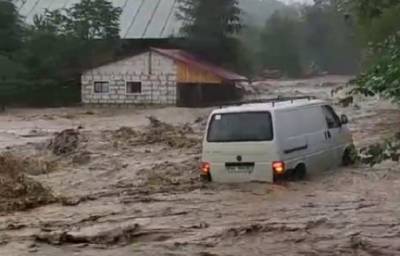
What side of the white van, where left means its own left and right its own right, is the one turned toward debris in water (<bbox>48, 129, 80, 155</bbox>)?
left

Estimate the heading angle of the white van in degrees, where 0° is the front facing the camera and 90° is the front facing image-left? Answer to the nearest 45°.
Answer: approximately 225°
